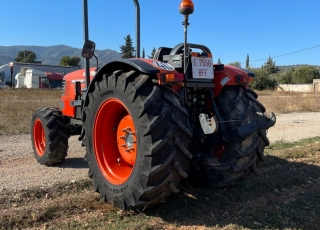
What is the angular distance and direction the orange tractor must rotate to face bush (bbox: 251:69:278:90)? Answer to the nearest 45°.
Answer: approximately 45° to its right

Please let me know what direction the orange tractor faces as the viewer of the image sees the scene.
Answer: facing away from the viewer and to the left of the viewer

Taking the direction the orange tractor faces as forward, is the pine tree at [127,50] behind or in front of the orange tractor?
in front
